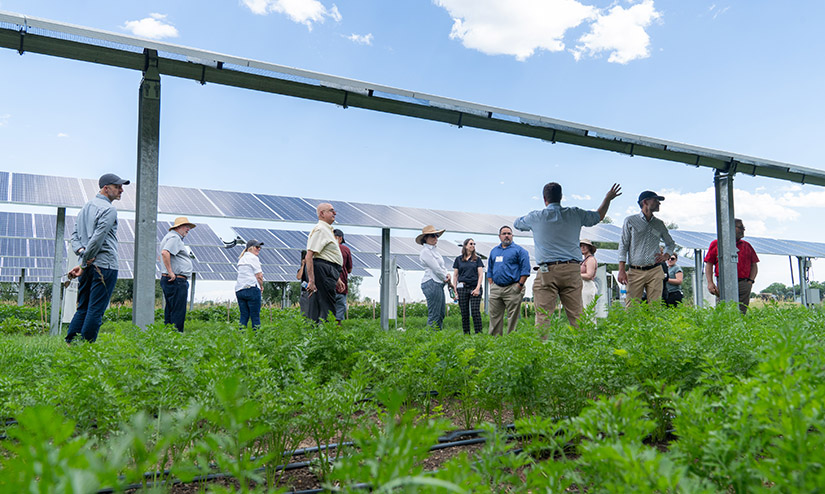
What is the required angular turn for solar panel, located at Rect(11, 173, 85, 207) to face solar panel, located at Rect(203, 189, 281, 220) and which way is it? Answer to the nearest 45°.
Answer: approximately 90° to its left

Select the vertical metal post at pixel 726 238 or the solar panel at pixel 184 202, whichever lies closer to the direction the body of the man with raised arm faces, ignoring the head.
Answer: the vertical metal post

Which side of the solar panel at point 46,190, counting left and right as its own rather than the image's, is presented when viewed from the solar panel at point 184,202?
left

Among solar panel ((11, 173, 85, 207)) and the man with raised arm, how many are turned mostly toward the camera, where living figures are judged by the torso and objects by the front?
1

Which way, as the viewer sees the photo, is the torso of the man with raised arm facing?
away from the camera

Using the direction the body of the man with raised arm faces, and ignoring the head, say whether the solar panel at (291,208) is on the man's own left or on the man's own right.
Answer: on the man's own left

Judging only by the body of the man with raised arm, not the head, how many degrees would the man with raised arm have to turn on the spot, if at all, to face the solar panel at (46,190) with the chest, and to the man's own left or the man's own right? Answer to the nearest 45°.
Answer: approximately 90° to the man's own left

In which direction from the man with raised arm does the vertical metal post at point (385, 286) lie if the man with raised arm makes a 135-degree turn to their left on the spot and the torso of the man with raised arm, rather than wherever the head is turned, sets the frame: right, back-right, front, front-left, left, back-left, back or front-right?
right

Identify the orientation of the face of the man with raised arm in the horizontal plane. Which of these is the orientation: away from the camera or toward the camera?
away from the camera

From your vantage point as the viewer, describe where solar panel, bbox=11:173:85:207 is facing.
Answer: facing the viewer

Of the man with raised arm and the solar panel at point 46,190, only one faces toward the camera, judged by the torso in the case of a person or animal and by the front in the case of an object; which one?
the solar panel

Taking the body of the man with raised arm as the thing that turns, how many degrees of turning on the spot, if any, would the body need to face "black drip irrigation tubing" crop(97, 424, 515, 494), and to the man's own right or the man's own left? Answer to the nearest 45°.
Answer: approximately 180°

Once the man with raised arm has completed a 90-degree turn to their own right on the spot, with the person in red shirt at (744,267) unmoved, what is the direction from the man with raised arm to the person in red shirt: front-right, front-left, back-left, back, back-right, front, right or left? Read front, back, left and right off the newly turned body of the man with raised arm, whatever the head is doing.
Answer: front-left

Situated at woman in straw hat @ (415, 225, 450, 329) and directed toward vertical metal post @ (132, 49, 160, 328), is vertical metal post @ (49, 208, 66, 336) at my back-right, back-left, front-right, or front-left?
front-right

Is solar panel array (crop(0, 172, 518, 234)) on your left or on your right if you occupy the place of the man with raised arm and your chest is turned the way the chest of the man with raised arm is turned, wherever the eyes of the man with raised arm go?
on your left

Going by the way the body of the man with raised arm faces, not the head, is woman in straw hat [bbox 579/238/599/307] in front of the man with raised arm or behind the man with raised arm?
in front

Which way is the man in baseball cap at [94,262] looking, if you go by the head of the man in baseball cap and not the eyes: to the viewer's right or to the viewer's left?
to the viewer's right

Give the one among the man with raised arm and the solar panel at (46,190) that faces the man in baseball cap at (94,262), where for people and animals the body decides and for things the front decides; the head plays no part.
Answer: the solar panel

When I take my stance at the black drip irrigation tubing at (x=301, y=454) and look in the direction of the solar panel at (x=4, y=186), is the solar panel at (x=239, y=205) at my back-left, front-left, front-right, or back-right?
front-right
